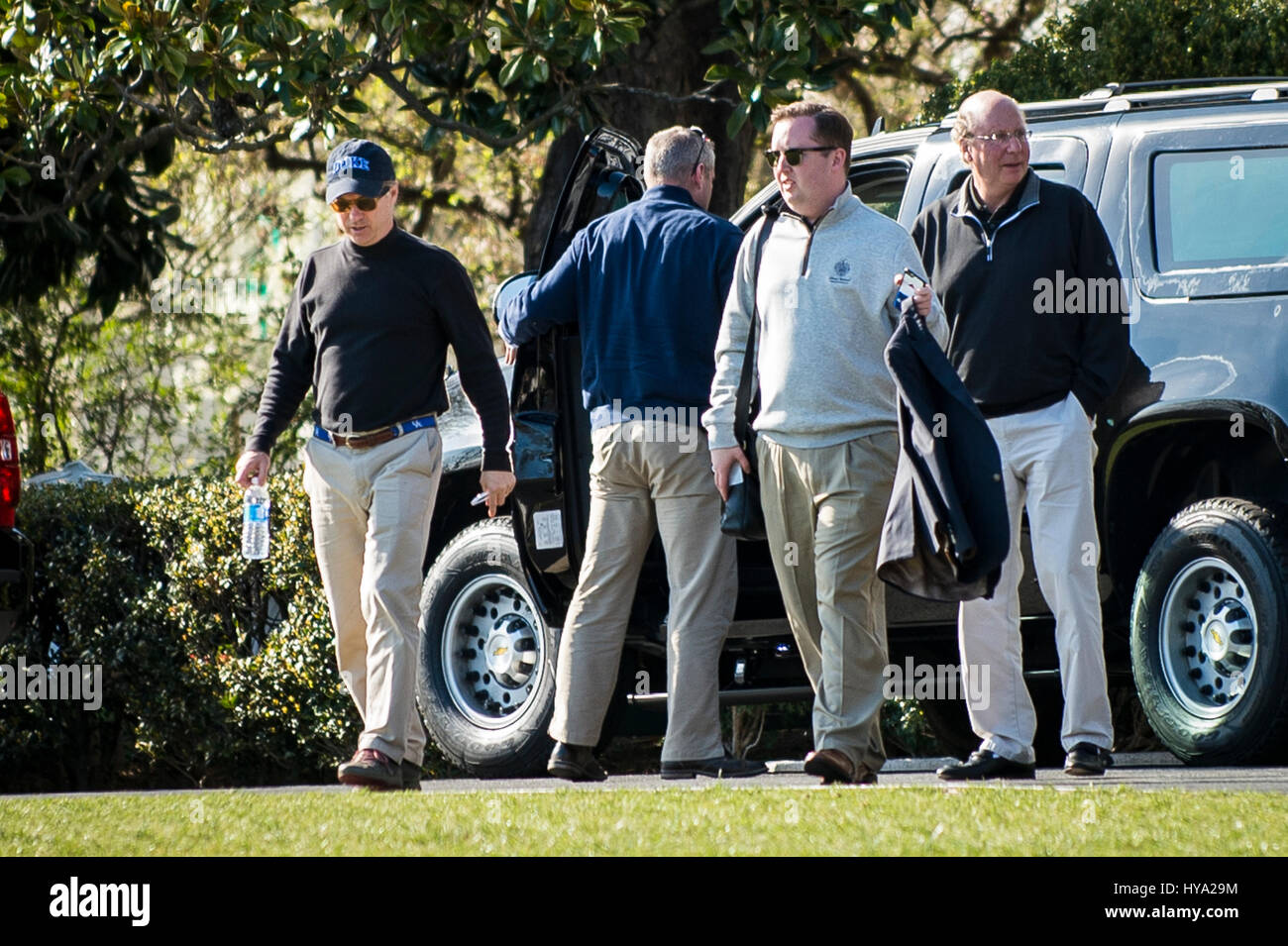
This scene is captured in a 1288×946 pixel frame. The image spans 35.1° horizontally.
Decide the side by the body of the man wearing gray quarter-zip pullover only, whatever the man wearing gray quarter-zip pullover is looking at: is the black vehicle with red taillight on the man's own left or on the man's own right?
on the man's own right

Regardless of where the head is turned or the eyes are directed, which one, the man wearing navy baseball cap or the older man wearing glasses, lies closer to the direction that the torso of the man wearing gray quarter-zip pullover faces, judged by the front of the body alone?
the man wearing navy baseball cap

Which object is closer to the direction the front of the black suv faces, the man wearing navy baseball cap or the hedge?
the hedge

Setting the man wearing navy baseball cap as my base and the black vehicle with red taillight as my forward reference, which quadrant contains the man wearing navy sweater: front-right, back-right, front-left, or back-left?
back-right

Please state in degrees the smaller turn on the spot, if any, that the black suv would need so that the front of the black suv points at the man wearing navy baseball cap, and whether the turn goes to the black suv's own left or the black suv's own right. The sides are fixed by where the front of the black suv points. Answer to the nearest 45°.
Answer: approximately 45° to the black suv's own left

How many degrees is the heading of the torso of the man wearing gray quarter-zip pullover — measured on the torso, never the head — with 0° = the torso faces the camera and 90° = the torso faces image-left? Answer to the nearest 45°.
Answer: approximately 45°

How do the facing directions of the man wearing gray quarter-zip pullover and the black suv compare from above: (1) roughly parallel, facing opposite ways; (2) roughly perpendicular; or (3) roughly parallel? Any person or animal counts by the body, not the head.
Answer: roughly perpendicular

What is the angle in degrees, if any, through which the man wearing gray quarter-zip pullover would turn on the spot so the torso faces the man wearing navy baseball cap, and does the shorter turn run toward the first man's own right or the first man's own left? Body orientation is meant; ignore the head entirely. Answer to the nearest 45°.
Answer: approximately 45° to the first man's own right

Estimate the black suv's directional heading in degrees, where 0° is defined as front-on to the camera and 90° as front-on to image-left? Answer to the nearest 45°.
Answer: approximately 135°

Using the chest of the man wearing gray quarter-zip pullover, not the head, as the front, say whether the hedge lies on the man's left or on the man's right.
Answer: on the man's right
